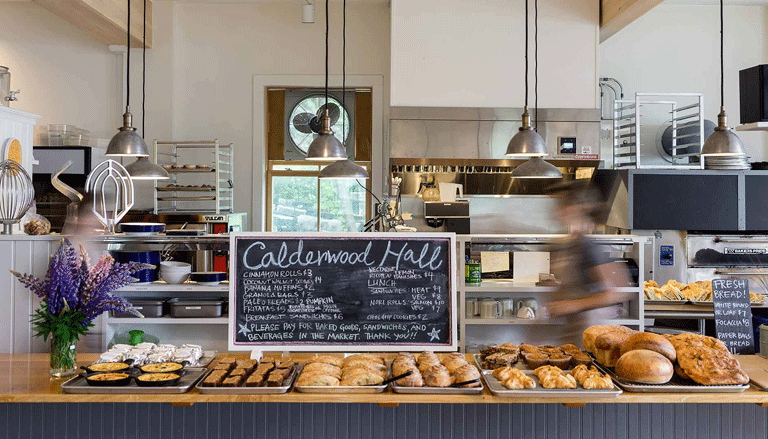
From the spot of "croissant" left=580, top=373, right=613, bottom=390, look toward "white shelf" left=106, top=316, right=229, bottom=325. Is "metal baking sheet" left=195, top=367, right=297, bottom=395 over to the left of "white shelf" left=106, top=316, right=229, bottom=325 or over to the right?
left

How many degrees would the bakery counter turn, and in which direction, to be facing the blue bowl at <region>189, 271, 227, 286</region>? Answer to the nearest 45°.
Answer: approximately 135° to its right

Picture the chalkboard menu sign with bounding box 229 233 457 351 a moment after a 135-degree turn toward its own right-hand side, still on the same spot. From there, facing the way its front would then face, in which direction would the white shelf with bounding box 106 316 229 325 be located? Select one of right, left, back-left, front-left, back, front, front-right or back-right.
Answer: front

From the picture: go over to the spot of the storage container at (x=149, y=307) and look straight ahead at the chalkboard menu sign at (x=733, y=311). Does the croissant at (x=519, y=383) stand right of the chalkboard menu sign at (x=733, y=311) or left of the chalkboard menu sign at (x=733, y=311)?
right

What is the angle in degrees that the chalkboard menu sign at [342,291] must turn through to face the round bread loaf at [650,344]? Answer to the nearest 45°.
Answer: approximately 90° to its left

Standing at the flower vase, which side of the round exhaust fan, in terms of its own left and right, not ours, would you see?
front

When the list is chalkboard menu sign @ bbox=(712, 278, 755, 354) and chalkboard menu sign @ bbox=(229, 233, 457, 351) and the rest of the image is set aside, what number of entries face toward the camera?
2

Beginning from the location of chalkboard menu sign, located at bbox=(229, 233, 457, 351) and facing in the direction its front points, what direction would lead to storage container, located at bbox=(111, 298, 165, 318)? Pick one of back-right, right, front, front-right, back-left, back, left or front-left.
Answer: back-right

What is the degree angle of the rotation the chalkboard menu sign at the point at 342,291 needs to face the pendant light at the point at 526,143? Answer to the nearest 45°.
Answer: approximately 135° to its left

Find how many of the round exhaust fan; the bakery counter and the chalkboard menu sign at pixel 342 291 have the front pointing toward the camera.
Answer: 3

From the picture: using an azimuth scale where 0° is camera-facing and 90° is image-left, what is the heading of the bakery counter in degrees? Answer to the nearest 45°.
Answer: approximately 0°

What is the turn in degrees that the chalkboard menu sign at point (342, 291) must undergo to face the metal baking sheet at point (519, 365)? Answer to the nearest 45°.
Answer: approximately 90° to its left
